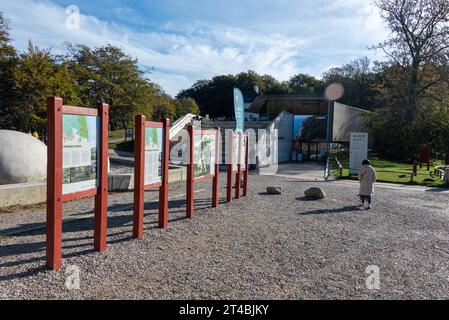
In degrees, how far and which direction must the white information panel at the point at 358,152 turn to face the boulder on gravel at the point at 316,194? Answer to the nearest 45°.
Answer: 0° — it already faces it

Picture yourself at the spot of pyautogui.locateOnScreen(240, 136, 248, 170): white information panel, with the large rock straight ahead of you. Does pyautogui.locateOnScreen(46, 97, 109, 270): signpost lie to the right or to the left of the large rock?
left

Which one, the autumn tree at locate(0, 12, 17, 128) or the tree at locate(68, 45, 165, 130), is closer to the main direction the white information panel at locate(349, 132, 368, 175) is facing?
the autumn tree

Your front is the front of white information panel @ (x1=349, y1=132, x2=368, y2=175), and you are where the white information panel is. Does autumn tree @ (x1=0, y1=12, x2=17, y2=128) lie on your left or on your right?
on your right

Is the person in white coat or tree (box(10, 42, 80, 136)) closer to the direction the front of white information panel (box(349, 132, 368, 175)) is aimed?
the person in white coat

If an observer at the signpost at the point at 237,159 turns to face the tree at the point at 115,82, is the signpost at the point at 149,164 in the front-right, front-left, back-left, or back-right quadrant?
back-left

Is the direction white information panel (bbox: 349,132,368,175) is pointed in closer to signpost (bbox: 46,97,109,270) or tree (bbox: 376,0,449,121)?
the signpost

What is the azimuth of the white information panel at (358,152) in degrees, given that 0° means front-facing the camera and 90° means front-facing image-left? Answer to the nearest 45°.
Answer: approximately 0°

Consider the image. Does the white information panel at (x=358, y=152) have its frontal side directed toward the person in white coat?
yes

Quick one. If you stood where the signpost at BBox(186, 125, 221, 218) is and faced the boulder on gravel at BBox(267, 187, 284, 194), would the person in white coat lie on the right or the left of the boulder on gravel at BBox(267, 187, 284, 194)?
right

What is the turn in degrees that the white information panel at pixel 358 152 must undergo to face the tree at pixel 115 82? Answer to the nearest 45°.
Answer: approximately 90° to its right
